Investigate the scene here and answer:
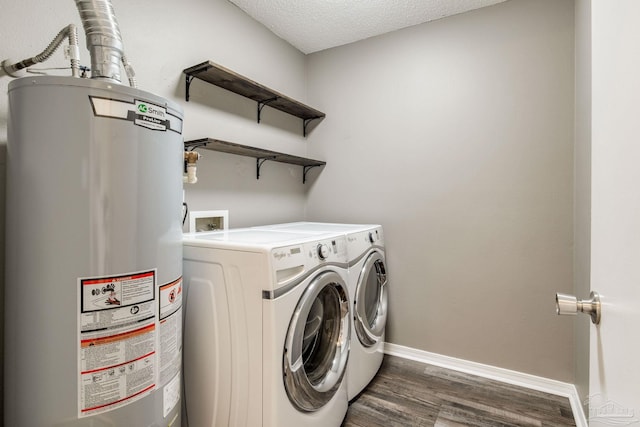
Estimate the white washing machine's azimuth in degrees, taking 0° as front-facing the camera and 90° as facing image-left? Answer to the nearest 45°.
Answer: approximately 315°

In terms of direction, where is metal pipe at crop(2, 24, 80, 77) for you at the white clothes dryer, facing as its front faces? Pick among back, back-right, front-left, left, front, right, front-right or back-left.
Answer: right

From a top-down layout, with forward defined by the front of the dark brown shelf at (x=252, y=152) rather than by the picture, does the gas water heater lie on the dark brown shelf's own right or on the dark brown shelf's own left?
on the dark brown shelf's own right

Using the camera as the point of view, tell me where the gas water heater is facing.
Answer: facing the viewer and to the right of the viewer

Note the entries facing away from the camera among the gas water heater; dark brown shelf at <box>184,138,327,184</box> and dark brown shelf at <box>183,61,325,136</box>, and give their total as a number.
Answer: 0

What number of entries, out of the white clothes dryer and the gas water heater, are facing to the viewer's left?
0

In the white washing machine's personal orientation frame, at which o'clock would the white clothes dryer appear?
The white clothes dryer is roughly at 9 o'clock from the white washing machine.

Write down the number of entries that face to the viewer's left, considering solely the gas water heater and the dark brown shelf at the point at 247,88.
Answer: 0
